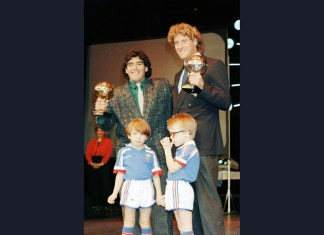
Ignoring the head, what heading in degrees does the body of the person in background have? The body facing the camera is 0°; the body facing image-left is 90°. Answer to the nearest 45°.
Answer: approximately 0°

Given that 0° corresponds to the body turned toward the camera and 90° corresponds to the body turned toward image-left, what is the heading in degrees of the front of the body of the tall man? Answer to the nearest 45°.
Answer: approximately 45°

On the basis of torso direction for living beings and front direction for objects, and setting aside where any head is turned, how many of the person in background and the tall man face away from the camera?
0

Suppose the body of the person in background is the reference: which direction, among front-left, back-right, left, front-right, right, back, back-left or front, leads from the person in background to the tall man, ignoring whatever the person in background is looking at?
front

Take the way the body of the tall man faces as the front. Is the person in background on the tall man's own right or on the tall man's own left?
on the tall man's own right
